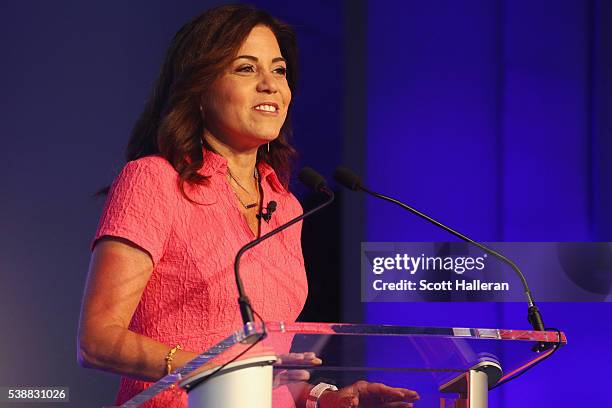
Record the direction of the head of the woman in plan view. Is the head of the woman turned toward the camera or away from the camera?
toward the camera

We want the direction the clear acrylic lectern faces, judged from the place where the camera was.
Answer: facing the viewer and to the right of the viewer

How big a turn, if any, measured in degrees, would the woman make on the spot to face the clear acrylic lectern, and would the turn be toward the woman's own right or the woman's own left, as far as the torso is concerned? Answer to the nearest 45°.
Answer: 0° — they already face it

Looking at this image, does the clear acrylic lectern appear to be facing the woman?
no

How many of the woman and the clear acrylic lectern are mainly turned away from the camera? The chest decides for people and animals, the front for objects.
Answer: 0

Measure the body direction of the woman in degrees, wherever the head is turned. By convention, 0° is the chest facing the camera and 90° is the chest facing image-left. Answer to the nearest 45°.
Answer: approximately 315°

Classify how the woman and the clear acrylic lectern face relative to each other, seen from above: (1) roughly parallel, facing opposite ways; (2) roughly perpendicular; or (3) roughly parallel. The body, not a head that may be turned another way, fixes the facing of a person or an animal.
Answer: roughly parallel
